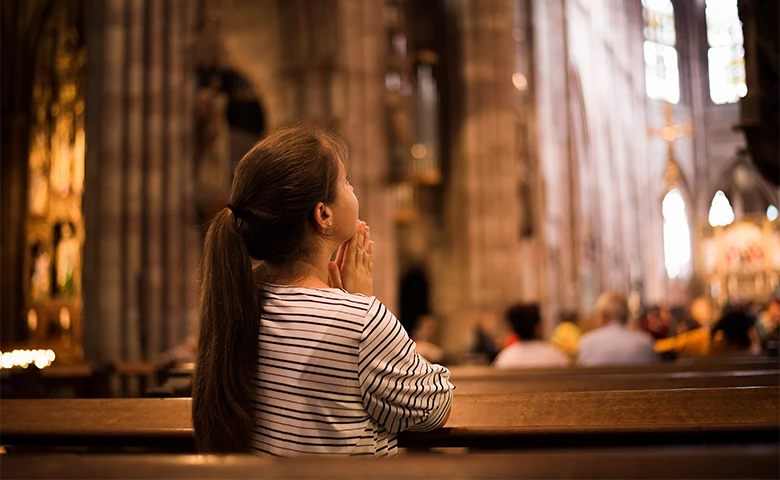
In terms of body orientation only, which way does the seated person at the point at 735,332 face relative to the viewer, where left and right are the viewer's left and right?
facing away from the viewer

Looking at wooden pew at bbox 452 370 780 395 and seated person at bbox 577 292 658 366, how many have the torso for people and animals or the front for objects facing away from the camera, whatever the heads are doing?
2

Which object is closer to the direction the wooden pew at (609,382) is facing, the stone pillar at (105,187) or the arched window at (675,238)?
the arched window

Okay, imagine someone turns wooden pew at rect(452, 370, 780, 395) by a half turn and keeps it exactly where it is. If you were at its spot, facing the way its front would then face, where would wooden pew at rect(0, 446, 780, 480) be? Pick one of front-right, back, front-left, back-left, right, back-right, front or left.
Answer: front

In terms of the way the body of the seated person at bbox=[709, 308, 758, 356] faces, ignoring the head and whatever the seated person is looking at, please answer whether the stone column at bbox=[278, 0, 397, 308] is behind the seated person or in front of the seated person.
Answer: in front

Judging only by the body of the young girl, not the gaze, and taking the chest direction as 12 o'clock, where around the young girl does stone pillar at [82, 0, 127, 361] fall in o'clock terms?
The stone pillar is roughly at 10 o'clock from the young girl.

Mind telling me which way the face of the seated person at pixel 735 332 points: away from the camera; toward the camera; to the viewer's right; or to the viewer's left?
away from the camera

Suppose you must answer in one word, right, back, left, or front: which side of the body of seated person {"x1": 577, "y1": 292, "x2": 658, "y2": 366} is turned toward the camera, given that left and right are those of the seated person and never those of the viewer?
back

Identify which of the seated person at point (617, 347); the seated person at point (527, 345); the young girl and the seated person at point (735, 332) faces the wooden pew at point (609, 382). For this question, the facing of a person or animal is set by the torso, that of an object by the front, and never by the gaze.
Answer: the young girl

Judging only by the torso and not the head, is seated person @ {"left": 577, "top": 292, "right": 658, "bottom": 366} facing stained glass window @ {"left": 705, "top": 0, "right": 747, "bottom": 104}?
yes

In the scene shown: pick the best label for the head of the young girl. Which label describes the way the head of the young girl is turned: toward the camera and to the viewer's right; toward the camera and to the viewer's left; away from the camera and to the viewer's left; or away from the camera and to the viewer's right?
away from the camera and to the viewer's right

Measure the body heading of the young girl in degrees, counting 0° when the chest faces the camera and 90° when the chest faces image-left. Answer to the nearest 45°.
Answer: approximately 225°

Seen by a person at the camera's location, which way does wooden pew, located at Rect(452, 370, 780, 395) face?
facing away from the viewer

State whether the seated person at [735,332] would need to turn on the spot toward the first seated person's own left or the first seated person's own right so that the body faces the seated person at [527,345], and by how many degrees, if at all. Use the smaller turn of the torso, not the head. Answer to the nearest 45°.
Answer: approximately 135° to the first seated person's own left

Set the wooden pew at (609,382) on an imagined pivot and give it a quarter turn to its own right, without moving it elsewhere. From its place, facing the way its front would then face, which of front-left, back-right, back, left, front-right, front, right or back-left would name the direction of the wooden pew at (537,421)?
right

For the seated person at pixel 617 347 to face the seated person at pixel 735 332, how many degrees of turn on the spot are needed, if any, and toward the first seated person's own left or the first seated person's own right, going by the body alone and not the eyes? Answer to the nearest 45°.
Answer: approximately 45° to the first seated person's own right
